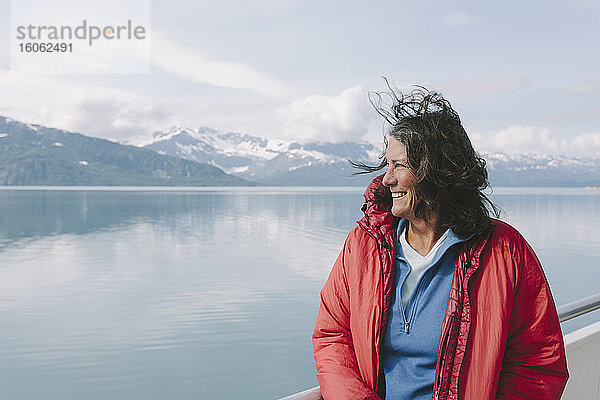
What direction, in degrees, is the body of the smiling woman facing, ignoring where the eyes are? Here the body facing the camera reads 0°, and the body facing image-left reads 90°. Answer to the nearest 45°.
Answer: approximately 45°
